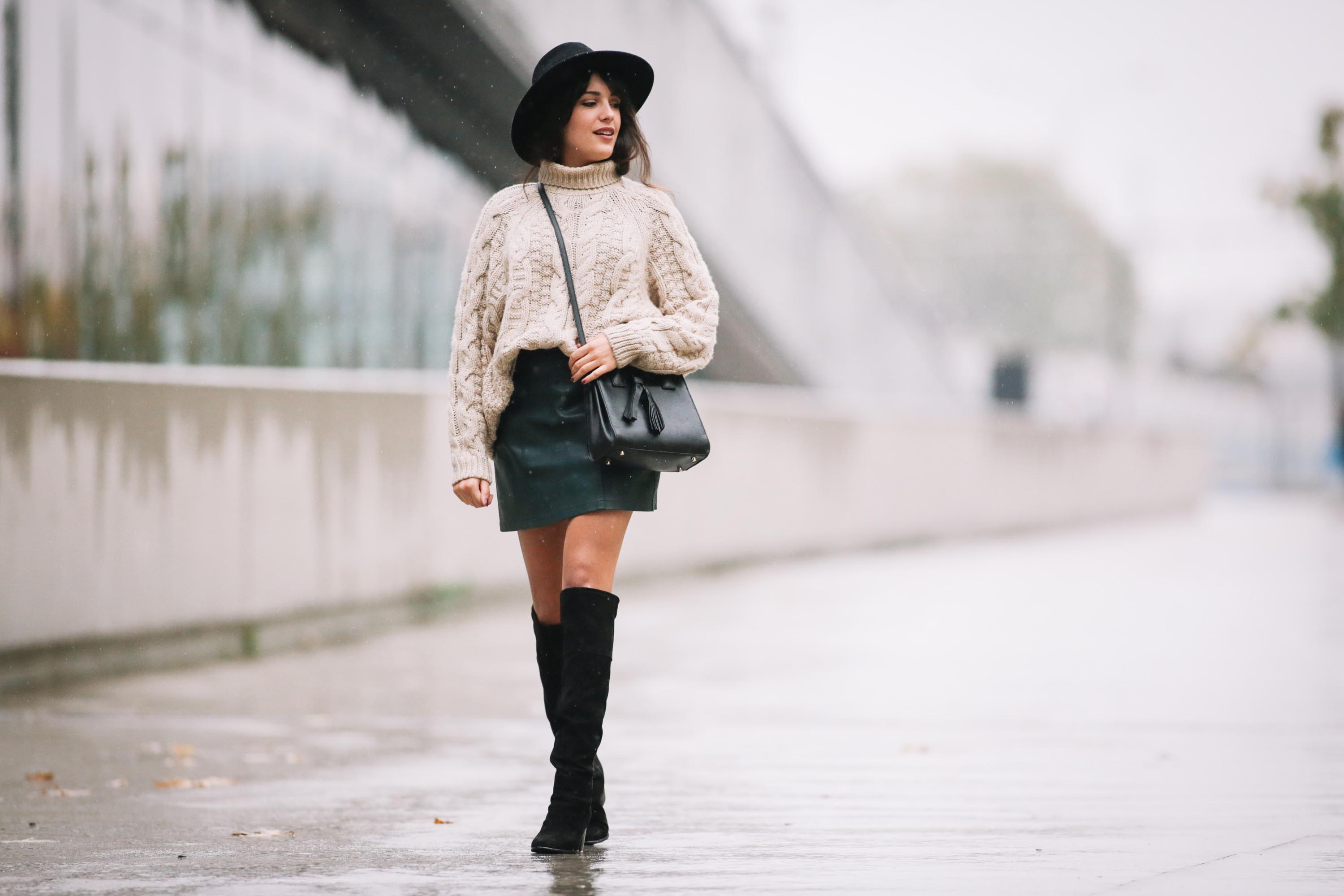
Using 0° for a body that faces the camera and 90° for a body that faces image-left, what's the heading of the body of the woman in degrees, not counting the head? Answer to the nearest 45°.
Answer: approximately 0°

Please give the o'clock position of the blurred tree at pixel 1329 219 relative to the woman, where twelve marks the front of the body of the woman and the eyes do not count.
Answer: The blurred tree is roughly at 7 o'clock from the woman.

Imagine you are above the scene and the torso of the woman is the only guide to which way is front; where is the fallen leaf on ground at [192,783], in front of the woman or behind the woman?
behind

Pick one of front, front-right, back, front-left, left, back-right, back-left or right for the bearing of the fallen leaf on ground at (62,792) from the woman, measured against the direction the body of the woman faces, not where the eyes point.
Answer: back-right

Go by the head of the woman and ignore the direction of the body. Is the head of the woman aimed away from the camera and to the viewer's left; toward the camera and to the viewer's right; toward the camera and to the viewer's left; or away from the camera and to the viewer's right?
toward the camera and to the viewer's right
